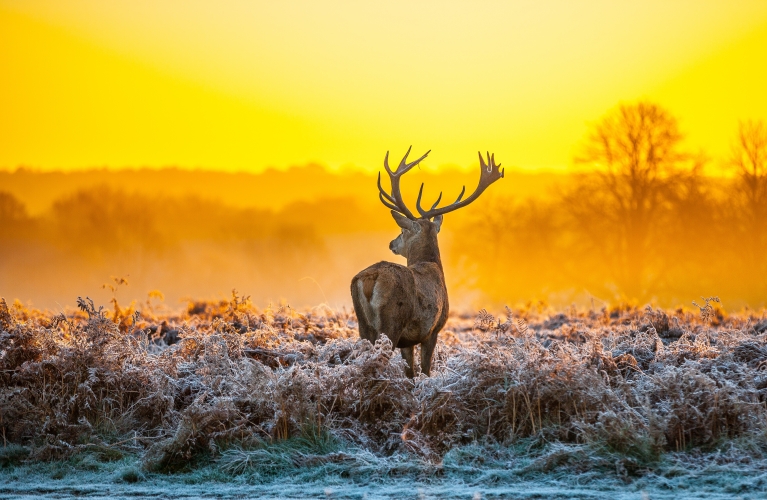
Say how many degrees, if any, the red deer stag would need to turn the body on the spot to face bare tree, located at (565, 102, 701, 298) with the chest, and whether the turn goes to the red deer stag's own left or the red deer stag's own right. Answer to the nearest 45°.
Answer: approximately 45° to the red deer stag's own left

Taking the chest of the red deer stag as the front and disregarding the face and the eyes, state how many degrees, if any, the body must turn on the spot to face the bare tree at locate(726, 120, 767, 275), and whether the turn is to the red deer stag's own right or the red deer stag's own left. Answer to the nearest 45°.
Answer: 0° — it already faces it

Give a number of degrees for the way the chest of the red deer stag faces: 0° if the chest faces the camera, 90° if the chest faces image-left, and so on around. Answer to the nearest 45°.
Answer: approximately 225°

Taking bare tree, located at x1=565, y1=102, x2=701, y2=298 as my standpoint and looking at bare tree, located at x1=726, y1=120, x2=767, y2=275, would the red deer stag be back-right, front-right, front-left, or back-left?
back-right
